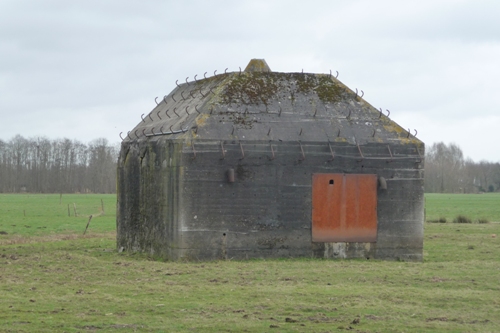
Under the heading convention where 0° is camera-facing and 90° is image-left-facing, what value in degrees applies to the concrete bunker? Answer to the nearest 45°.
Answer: approximately 0°
